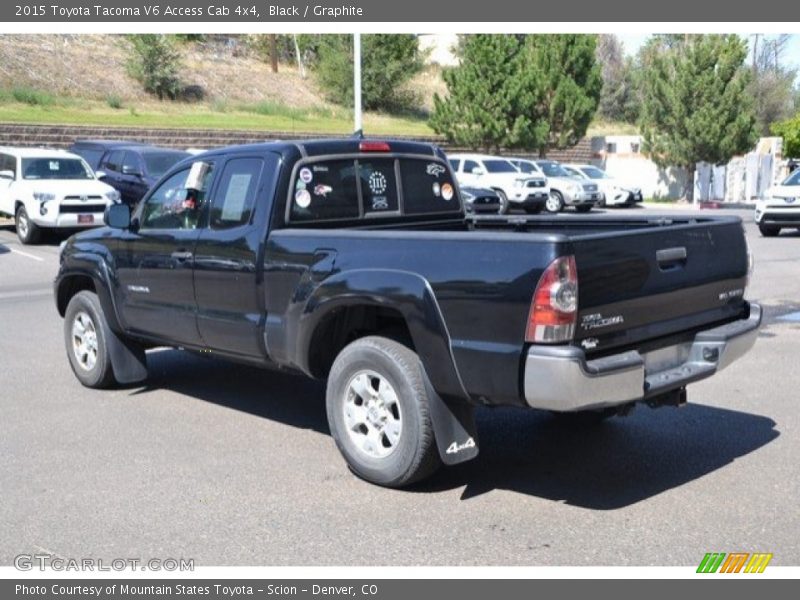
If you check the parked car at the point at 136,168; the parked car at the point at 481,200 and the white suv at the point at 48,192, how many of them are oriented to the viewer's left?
0

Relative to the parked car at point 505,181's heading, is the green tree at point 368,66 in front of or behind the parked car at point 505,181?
behind

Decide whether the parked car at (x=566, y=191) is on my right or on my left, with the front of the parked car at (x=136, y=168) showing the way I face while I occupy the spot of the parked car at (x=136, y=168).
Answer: on my left

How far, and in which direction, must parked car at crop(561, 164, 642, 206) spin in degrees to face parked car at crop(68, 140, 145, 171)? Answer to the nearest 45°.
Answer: approximately 90° to its right

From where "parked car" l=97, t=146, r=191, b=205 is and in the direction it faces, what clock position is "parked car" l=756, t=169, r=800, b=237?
"parked car" l=756, t=169, r=800, b=237 is roughly at 11 o'clock from "parked car" l=97, t=146, r=191, b=205.

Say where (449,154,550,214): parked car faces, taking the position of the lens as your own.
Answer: facing the viewer and to the right of the viewer

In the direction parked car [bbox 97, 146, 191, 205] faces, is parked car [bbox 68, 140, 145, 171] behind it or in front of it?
behind

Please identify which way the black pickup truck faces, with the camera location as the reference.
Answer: facing away from the viewer and to the left of the viewer

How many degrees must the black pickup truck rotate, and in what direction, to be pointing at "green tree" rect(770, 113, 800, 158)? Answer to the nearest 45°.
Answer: approximately 90° to its right

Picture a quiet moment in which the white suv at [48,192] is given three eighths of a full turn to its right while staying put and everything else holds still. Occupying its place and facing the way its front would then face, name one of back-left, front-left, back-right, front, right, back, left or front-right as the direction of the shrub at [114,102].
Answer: right

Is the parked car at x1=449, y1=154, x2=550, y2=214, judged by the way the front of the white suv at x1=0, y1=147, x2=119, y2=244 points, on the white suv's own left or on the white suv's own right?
on the white suv's own left

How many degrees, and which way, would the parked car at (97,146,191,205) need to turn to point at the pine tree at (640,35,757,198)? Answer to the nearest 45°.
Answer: approximately 90° to its left

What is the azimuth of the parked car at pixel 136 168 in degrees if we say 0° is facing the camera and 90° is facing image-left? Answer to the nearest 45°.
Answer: approximately 315°

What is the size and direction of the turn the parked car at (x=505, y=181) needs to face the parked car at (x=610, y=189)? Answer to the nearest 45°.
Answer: approximately 90° to its left

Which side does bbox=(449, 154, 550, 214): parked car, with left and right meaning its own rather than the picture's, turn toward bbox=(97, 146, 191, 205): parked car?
right

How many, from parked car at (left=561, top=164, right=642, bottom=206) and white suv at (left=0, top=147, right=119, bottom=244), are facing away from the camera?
0

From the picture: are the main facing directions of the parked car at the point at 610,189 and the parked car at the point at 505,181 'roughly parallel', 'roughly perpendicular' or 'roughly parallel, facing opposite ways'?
roughly parallel

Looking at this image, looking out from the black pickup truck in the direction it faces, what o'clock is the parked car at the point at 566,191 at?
The parked car is roughly at 2 o'clock from the black pickup truck.
